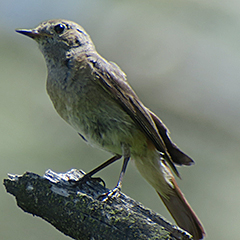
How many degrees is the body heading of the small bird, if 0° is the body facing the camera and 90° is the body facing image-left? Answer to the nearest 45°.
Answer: approximately 90°
